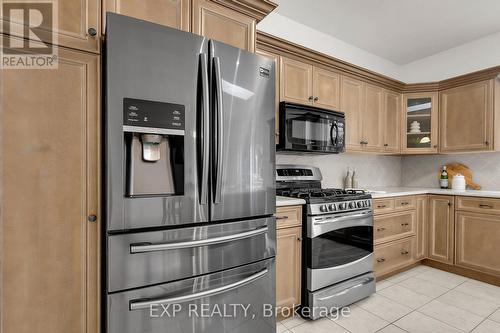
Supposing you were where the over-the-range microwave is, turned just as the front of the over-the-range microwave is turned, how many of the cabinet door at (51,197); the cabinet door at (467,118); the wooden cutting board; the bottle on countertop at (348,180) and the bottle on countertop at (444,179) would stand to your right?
1

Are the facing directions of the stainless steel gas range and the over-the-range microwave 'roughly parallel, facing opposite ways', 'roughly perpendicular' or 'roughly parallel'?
roughly parallel

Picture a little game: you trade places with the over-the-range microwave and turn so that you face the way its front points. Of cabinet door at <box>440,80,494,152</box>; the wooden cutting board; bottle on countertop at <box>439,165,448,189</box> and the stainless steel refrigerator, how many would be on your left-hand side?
3

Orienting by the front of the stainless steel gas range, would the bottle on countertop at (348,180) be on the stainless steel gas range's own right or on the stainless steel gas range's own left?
on the stainless steel gas range's own left

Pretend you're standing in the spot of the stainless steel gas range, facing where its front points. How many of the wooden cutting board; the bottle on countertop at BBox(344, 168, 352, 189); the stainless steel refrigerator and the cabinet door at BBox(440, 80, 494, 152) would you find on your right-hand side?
1

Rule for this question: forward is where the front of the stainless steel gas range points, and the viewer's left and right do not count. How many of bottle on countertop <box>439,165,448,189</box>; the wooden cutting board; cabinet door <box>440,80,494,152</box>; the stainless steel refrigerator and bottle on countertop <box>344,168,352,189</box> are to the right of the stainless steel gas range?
1

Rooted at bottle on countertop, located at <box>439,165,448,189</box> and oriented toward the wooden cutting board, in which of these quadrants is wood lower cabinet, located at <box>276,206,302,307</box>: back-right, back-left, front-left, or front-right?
back-right

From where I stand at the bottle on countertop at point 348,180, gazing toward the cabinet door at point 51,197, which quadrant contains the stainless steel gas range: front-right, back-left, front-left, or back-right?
front-left

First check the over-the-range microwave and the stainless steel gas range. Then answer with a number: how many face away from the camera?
0

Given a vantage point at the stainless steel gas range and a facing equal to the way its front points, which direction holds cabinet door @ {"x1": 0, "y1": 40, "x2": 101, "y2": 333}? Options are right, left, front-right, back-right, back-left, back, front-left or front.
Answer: right

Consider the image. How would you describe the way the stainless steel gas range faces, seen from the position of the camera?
facing the viewer and to the right of the viewer

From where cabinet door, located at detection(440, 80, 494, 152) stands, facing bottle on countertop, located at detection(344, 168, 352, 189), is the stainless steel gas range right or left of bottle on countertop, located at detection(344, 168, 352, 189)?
left

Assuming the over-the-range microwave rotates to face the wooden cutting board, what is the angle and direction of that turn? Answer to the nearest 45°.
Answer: approximately 90° to its left

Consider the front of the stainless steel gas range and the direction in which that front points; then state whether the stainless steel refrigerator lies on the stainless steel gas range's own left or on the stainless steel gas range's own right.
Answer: on the stainless steel gas range's own right
